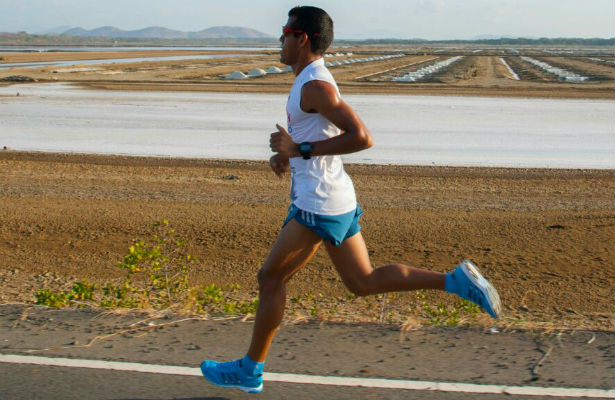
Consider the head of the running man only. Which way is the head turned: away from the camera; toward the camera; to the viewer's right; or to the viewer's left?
to the viewer's left

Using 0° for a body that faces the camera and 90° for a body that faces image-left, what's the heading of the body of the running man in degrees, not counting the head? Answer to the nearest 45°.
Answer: approximately 90°
